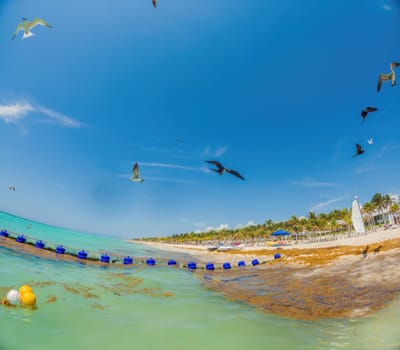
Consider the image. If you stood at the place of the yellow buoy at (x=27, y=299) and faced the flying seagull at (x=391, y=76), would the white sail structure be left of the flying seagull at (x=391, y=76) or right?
left

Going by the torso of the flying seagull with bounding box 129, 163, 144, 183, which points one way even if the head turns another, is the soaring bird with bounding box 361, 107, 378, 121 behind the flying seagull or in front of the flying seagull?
in front

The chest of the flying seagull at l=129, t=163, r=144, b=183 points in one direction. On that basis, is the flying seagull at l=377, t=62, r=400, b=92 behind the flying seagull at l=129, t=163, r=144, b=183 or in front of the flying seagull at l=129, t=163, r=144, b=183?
in front
